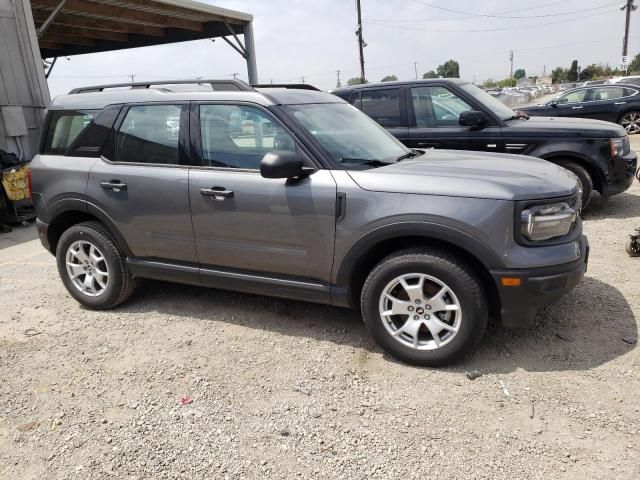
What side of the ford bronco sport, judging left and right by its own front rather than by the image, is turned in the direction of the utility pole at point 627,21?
left

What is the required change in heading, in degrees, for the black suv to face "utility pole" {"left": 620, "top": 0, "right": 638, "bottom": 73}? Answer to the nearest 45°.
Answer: approximately 90° to its left

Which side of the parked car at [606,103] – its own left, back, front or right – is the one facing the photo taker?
left

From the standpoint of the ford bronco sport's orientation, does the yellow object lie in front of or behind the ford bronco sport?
behind

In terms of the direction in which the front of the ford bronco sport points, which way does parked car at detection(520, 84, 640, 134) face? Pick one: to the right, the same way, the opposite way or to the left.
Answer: the opposite way

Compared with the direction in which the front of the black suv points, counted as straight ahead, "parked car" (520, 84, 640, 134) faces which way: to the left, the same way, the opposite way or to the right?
the opposite way

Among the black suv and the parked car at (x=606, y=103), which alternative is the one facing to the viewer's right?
the black suv

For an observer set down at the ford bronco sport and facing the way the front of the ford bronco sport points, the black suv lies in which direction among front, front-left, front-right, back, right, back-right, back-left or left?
left

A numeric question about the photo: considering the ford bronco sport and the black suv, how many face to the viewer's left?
0

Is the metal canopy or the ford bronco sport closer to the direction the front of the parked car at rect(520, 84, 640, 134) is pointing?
the metal canopy

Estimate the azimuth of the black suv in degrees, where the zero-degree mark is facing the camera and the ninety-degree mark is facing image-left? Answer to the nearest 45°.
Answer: approximately 270°

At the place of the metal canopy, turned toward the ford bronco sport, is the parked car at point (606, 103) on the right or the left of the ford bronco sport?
left

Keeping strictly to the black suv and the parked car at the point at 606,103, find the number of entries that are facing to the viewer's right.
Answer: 1

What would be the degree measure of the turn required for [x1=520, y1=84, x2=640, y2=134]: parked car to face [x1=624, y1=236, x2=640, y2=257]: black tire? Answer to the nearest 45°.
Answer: approximately 90° to its left
